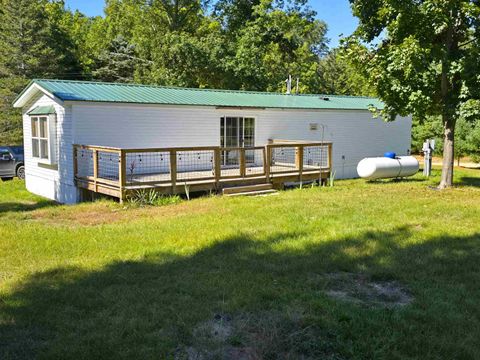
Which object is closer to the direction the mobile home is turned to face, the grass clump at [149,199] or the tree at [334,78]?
the grass clump

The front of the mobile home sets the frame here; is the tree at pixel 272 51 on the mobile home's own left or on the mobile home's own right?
on the mobile home's own left

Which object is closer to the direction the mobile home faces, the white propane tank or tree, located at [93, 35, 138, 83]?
the white propane tank

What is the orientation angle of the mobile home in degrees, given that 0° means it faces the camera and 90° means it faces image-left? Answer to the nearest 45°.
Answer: approximately 315°

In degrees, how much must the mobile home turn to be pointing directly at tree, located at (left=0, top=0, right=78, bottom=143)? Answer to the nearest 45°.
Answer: approximately 180°

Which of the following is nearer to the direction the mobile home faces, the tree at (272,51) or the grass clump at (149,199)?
the grass clump
